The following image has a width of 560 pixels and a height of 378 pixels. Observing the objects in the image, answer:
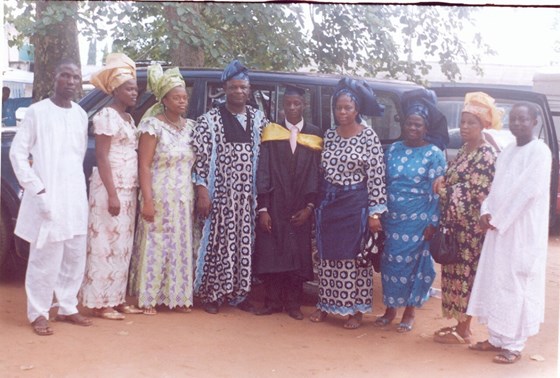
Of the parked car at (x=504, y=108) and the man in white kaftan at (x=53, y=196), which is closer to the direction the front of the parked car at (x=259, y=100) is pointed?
the man in white kaftan

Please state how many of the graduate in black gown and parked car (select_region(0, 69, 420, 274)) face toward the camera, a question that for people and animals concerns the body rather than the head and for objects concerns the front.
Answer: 1

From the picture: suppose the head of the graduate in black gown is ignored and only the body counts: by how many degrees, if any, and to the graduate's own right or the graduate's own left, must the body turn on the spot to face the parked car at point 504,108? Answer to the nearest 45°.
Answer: approximately 90° to the graduate's own left

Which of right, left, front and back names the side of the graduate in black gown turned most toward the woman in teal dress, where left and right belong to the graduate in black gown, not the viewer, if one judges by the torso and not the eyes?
left

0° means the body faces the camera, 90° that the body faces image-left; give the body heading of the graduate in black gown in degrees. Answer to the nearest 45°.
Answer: approximately 0°

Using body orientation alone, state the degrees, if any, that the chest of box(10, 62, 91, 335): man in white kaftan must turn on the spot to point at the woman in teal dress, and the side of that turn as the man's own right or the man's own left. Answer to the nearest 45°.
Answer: approximately 45° to the man's own left

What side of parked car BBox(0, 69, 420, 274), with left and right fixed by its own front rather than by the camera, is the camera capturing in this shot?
left

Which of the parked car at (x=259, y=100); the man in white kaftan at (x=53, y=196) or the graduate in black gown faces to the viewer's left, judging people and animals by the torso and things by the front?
the parked car
